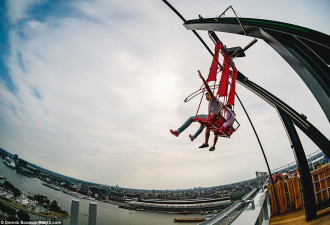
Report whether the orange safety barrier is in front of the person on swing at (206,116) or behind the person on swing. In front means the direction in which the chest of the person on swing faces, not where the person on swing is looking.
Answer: behind

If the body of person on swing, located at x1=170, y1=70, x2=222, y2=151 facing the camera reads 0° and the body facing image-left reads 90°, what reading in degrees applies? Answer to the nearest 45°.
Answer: approximately 90°
